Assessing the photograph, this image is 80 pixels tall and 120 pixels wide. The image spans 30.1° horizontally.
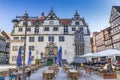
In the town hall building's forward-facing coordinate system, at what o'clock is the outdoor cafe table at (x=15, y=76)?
The outdoor cafe table is roughly at 12 o'clock from the town hall building.

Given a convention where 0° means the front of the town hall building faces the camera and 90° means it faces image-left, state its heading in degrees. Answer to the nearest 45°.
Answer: approximately 0°
